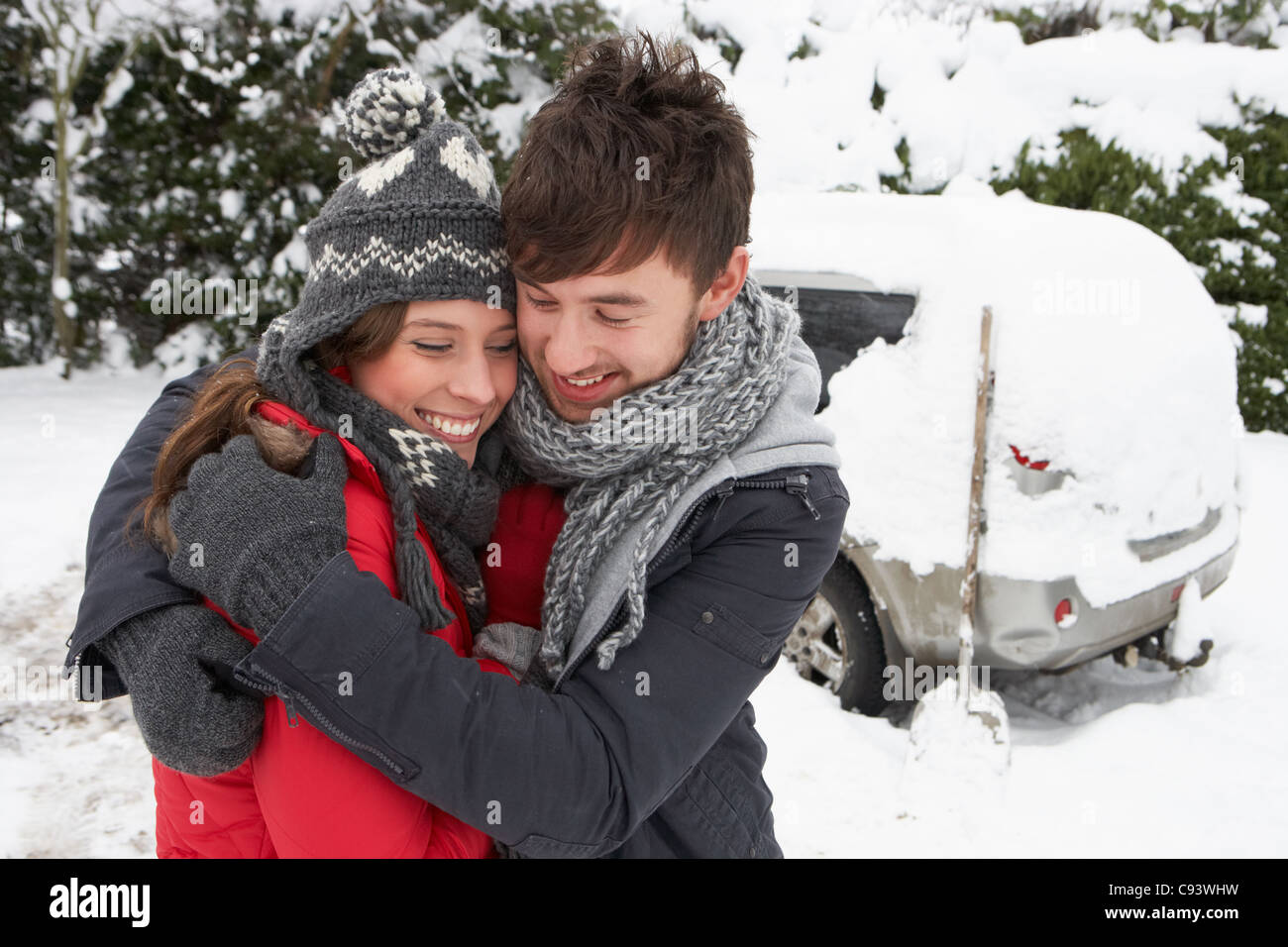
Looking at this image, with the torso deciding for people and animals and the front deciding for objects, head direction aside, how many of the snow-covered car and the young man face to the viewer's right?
0

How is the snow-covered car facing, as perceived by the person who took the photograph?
facing away from the viewer and to the left of the viewer

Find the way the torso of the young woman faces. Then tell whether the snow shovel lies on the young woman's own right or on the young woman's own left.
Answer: on the young woman's own left

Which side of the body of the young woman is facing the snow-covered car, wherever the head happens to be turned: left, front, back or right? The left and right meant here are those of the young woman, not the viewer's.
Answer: left

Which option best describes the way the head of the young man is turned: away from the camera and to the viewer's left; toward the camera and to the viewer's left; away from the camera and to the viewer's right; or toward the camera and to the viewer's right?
toward the camera and to the viewer's left

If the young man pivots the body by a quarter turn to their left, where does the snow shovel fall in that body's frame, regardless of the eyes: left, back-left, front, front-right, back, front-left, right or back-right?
left

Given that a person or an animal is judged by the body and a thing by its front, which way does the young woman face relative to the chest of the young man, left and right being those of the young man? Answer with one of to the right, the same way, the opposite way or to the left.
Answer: to the left

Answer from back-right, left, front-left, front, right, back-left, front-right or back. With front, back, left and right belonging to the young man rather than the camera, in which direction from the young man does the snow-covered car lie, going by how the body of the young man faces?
back

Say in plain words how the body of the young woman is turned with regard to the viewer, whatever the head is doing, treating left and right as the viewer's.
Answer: facing the viewer and to the right of the viewer

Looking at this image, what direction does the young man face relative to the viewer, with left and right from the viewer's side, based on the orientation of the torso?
facing the viewer and to the left of the viewer
